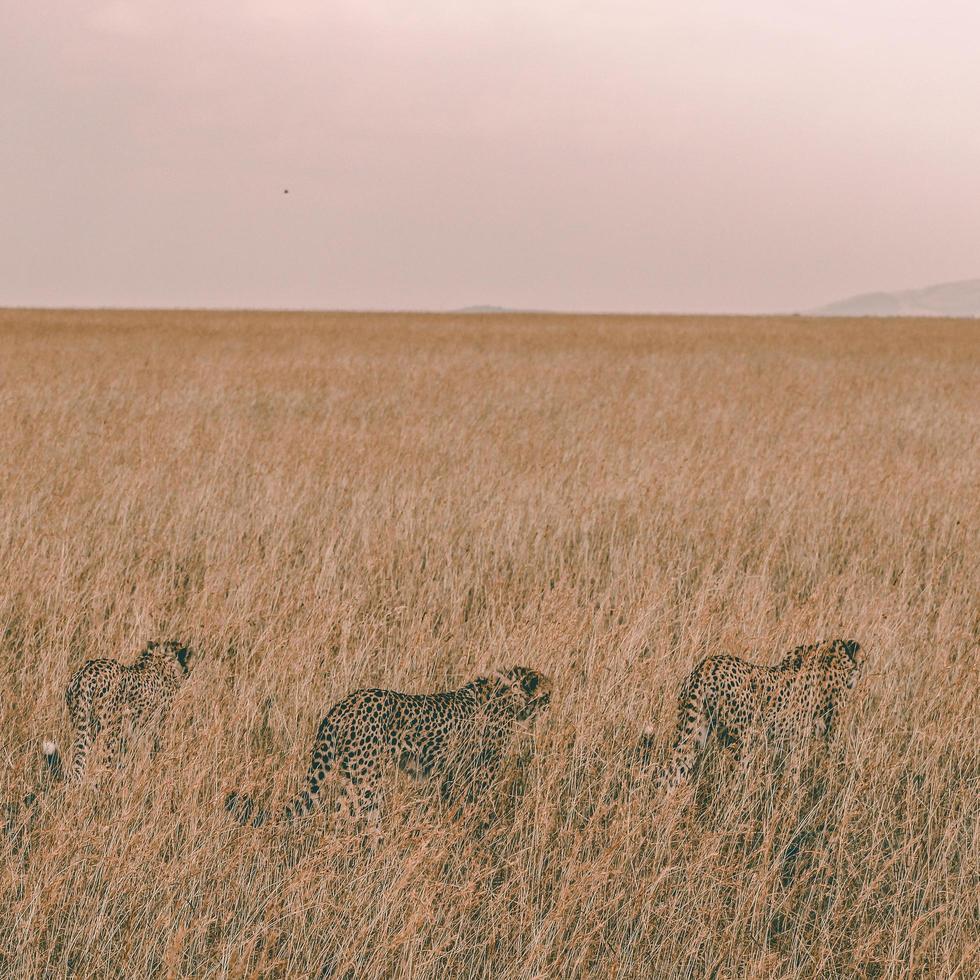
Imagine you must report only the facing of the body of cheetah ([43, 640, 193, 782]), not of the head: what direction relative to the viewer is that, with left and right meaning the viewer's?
facing away from the viewer and to the right of the viewer

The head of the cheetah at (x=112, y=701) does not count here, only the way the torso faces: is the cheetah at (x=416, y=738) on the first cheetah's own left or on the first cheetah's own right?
on the first cheetah's own right

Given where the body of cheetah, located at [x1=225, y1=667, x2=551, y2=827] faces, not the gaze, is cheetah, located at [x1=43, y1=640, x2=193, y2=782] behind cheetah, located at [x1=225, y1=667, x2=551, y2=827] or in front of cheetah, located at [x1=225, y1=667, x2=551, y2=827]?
behind

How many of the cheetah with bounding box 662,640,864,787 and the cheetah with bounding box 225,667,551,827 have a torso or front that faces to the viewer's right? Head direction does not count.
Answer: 2

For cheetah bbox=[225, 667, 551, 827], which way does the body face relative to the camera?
to the viewer's right

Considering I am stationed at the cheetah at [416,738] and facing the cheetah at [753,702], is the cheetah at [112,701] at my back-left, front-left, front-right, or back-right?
back-left

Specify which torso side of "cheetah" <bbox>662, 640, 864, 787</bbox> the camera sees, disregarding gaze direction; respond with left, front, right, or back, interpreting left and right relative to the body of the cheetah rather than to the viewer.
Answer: right
